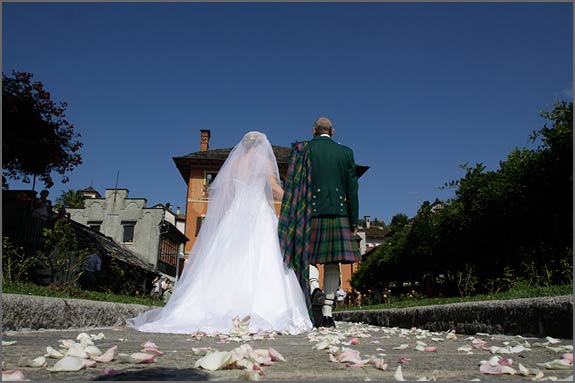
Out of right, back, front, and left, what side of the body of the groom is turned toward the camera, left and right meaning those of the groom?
back

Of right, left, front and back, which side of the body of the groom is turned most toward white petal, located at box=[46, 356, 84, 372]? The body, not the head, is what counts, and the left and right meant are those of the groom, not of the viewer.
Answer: back

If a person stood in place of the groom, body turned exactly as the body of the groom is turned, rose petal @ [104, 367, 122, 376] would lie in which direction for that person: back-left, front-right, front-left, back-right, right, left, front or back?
back

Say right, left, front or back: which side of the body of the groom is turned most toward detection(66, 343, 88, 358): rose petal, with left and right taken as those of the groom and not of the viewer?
back

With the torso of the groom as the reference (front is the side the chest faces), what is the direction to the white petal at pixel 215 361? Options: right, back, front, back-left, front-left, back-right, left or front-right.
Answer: back

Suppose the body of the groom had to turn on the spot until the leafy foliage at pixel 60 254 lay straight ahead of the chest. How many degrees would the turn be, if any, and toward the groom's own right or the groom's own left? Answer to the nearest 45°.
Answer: approximately 45° to the groom's own left

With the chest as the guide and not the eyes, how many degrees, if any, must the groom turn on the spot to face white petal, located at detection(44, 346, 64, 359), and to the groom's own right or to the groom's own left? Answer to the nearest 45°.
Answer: approximately 180°

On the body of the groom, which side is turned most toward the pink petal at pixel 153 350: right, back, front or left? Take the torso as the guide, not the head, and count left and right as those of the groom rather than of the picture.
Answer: back

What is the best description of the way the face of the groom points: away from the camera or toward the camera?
away from the camera
